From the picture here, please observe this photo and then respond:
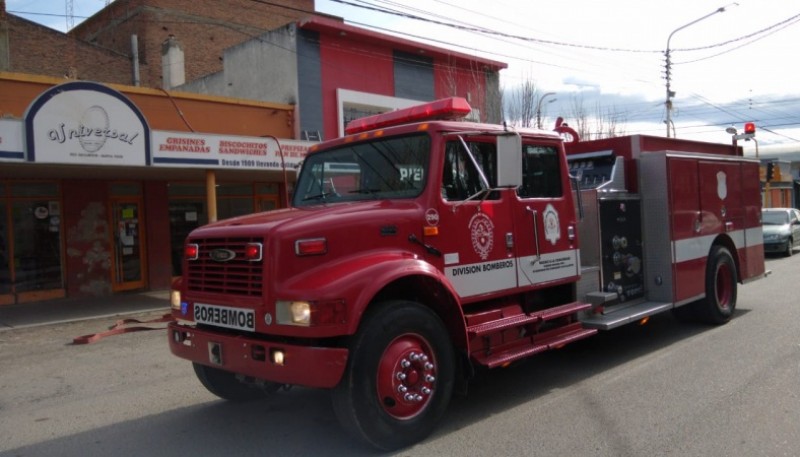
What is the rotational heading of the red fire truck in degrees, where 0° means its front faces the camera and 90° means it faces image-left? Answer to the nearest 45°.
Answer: approximately 45°

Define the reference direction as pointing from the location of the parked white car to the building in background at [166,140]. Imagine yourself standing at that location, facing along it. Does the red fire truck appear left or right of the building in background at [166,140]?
left

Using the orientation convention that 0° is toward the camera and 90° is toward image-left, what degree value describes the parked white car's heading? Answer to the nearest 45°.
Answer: approximately 45°

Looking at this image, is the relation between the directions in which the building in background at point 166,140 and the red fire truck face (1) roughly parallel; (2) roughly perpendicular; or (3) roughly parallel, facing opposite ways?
roughly perpendicular

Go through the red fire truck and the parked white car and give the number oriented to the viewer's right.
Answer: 0

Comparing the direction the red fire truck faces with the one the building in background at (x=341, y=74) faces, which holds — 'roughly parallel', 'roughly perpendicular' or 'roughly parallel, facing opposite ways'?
roughly perpendicular

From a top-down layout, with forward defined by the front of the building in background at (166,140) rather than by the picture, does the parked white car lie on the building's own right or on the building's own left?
on the building's own left

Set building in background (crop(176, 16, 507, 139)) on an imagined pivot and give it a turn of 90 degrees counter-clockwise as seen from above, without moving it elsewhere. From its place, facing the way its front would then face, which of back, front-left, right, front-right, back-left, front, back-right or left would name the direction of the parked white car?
front-right

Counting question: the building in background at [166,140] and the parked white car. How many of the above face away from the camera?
0

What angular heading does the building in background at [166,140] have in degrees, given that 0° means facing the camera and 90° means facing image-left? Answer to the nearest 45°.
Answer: approximately 315°

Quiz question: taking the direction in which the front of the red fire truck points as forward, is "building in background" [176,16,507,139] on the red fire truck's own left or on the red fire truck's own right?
on the red fire truck's own right
